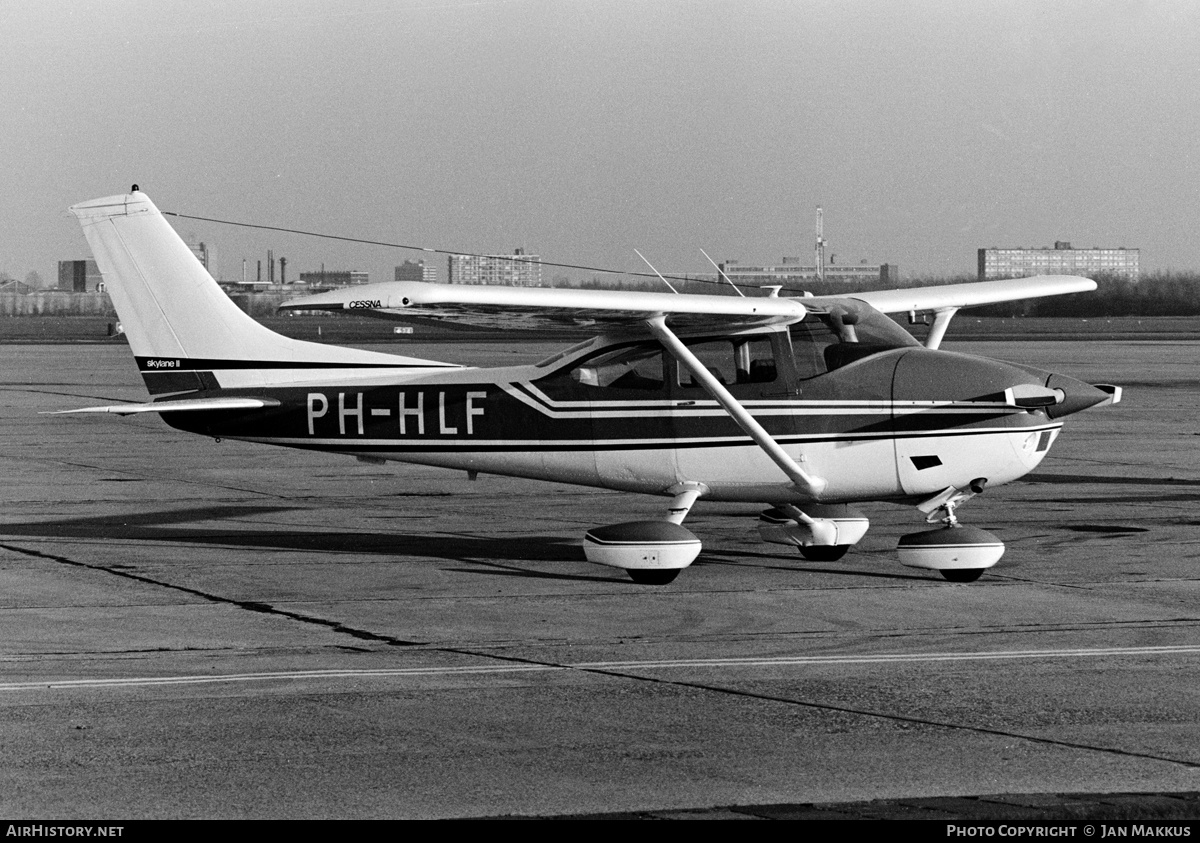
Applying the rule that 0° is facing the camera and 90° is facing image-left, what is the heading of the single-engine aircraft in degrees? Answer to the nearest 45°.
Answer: approximately 315°
